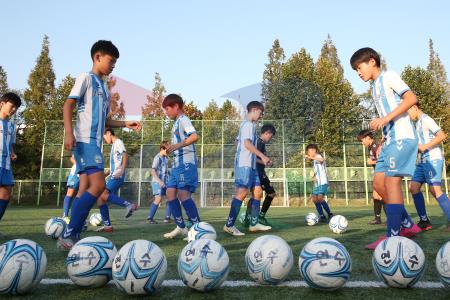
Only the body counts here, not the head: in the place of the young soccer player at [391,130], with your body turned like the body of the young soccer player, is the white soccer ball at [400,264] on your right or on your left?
on your left

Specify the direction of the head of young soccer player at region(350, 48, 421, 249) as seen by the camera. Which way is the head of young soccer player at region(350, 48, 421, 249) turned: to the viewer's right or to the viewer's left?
to the viewer's left

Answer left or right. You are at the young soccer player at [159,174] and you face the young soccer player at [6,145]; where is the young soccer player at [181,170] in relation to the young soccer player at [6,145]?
left

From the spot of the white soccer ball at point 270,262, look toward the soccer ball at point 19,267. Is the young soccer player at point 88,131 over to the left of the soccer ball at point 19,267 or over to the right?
right

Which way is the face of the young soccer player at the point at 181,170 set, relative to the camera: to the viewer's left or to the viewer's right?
to the viewer's left

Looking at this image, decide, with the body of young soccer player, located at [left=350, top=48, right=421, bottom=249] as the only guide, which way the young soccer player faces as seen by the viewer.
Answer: to the viewer's left

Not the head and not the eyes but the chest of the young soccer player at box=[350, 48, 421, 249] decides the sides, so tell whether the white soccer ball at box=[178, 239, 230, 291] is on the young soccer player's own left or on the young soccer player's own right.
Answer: on the young soccer player's own left
